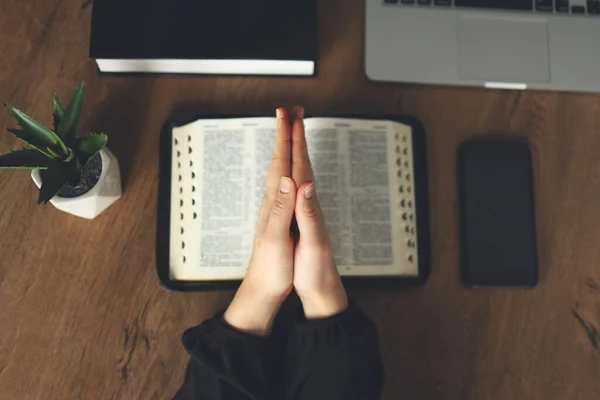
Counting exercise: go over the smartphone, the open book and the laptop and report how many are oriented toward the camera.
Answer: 3

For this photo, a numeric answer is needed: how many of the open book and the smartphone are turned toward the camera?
2

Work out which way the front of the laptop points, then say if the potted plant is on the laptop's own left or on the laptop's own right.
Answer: on the laptop's own right

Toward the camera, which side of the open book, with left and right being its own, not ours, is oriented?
front

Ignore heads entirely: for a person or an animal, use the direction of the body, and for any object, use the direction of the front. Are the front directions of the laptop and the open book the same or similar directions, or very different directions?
same or similar directions

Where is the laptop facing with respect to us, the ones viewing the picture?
facing the viewer

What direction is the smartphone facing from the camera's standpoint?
toward the camera

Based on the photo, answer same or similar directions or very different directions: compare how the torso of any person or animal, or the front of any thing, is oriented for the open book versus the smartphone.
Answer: same or similar directions
